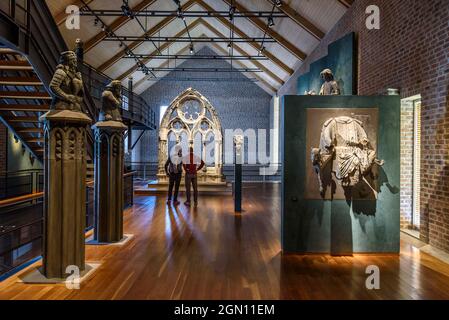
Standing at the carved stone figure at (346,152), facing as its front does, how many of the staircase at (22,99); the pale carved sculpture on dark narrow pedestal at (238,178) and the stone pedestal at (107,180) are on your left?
0

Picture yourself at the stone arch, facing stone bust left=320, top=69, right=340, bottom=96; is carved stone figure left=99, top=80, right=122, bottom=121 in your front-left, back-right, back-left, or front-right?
front-right

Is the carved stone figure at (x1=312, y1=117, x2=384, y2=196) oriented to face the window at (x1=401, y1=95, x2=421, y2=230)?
no

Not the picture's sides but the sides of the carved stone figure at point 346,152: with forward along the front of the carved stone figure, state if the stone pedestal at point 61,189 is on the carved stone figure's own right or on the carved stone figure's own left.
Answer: on the carved stone figure's own right

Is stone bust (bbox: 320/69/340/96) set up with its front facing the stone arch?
no

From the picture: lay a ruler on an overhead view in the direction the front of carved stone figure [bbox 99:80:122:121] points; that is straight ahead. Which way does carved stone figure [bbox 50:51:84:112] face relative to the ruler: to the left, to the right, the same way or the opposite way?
the same way

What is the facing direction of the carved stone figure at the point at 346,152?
toward the camera

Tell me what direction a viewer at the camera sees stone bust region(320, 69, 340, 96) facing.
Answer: facing the viewer and to the left of the viewer

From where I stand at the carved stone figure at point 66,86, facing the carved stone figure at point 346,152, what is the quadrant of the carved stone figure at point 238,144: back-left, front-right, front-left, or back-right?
front-left

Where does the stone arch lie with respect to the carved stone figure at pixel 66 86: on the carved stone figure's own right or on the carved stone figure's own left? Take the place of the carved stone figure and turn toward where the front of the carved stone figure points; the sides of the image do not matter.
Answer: on the carved stone figure's own left

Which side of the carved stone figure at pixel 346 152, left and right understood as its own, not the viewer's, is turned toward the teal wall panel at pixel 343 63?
back

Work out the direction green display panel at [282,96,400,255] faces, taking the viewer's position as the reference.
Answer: facing the viewer

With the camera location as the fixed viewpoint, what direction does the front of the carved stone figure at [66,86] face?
facing the viewer and to the right of the viewer

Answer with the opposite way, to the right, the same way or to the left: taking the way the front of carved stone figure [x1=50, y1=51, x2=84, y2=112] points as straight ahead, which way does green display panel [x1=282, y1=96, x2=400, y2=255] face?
to the right
